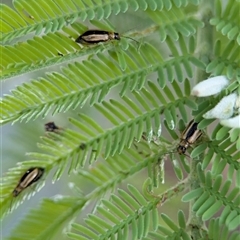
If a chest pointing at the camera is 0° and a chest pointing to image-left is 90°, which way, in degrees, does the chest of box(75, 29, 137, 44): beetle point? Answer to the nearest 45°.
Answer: approximately 270°

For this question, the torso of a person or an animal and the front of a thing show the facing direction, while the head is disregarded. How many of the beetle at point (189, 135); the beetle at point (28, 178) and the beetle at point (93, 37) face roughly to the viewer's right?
1

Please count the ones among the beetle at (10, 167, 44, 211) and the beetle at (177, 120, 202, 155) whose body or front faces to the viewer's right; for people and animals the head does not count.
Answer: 0

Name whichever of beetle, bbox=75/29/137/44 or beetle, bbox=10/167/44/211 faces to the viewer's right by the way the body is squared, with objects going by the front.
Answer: beetle, bbox=75/29/137/44
